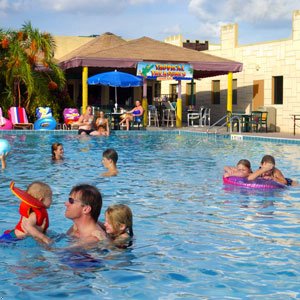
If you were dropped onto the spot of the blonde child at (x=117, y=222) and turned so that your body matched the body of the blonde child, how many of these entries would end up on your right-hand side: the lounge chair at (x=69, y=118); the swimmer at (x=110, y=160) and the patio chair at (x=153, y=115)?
3

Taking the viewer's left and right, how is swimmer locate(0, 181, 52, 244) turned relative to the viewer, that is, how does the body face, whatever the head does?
facing to the right of the viewer

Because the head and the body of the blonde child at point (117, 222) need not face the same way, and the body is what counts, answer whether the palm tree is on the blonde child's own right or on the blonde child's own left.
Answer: on the blonde child's own right

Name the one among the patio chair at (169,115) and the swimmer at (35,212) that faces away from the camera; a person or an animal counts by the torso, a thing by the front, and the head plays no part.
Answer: the patio chair

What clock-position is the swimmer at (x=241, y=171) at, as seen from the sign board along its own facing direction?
The swimmer is roughly at 12 o'clock from the sign board.

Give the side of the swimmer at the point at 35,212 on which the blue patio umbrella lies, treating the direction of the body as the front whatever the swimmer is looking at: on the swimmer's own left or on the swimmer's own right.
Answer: on the swimmer's own left

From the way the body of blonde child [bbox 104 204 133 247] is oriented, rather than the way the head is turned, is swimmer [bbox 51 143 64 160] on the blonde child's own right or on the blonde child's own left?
on the blonde child's own right
